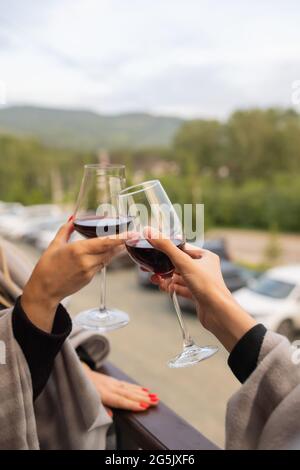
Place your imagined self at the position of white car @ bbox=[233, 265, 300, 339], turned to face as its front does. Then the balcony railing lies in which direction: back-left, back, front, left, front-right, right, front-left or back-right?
front-left

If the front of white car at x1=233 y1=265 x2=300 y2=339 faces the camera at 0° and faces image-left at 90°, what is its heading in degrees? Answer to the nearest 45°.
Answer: approximately 45°
